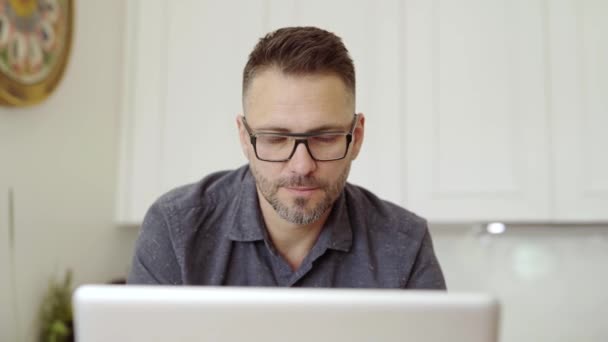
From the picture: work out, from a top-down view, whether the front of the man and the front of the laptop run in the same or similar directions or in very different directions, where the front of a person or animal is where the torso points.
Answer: very different directions

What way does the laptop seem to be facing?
away from the camera

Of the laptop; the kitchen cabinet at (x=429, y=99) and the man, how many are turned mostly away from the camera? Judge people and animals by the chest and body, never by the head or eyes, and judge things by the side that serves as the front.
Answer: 1

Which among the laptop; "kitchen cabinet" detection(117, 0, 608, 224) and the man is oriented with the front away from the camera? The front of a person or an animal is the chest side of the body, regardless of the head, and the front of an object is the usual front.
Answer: the laptop

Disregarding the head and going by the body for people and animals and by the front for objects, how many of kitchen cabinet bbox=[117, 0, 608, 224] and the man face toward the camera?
2

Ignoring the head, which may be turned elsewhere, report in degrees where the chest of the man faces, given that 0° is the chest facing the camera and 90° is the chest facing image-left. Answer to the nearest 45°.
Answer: approximately 0°

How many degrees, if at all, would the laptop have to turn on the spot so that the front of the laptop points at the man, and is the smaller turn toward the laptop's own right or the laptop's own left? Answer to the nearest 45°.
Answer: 0° — it already faces them

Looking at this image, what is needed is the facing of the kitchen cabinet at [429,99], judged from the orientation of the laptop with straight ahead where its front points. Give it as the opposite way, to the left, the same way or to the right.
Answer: the opposite way

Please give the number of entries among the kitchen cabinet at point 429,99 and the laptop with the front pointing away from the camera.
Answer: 1

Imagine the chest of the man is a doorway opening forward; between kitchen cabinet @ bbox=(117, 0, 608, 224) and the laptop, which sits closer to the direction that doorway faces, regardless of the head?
the laptop

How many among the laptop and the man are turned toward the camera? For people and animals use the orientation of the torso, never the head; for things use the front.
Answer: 1

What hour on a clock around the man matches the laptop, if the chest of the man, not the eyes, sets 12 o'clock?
The laptop is roughly at 12 o'clock from the man.
